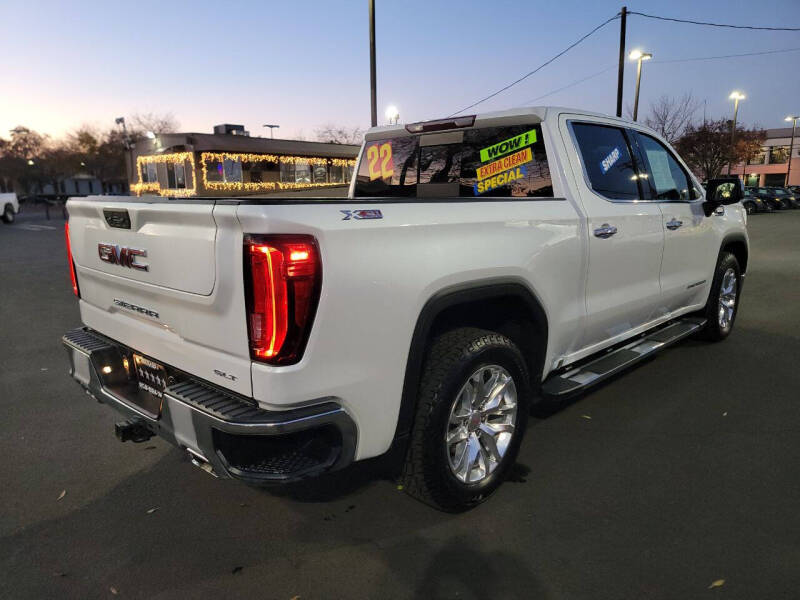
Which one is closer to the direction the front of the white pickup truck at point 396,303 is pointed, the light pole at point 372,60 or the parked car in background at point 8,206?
the light pole

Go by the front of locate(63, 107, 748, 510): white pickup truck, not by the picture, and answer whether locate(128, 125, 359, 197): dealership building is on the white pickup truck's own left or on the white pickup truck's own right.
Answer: on the white pickup truck's own left

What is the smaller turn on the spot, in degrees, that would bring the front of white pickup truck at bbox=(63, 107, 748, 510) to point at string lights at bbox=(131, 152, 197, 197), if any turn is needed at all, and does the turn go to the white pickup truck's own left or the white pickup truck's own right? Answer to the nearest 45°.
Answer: approximately 90° to the white pickup truck's own left

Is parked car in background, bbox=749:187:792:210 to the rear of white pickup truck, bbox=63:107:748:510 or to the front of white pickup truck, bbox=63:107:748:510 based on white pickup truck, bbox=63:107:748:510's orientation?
to the front

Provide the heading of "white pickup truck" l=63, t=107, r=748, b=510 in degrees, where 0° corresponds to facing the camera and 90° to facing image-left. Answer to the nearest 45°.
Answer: approximately 225°

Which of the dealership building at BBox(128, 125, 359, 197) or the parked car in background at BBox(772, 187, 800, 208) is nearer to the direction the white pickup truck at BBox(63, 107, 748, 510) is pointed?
the parked car in background

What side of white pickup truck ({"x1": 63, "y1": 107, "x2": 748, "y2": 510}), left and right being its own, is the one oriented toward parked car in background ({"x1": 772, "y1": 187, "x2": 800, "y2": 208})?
front

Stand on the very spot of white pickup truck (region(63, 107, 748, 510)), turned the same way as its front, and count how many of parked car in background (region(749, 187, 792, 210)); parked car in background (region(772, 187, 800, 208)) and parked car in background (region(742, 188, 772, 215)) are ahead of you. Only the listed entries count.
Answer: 3

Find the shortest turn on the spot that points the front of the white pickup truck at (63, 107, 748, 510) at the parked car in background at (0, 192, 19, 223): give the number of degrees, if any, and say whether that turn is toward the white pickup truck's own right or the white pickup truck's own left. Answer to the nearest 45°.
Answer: approximately 90° to the white pickup truck's own left

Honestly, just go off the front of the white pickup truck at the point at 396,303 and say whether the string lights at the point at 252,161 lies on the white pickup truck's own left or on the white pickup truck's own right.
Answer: on the white pickup truck's own left

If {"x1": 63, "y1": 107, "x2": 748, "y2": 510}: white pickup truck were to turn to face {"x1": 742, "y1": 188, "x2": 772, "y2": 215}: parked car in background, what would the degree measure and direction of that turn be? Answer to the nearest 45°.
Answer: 0° — it already faces it
